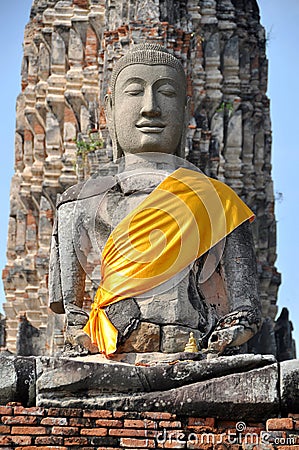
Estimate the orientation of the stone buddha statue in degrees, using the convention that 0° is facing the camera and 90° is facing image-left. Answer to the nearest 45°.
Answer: approximately 0°

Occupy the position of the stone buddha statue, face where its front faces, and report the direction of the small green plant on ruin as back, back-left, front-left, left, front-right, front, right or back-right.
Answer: back

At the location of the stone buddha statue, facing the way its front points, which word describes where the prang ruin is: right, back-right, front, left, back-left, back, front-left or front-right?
back

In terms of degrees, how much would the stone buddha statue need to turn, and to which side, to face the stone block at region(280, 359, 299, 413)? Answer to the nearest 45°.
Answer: approximately 45° to its left

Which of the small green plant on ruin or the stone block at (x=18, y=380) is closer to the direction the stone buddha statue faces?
the stone block

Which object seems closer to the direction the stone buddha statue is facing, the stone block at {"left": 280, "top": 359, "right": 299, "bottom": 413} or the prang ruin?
the stone block

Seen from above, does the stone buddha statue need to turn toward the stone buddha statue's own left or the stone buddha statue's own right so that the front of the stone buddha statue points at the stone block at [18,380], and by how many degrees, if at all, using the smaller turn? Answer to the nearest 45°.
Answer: approximately 45° to the stone buddha statue's own right

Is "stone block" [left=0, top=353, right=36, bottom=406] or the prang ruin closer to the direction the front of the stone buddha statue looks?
the stone block
